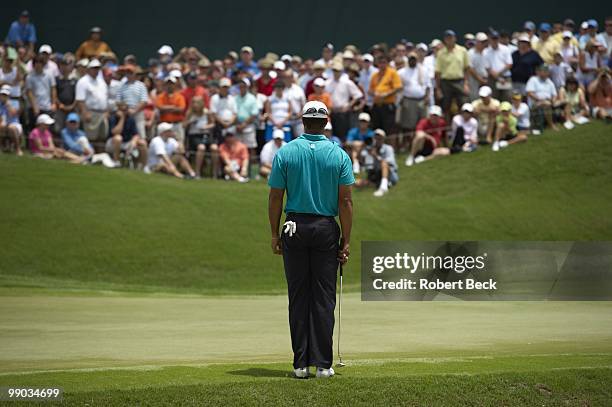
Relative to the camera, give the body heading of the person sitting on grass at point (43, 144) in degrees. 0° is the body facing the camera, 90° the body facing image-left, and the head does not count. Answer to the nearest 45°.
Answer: approximately 315°

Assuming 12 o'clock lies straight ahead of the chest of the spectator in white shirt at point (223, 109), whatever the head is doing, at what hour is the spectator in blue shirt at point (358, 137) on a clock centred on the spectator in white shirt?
The spectator in blue shirt is roughly at 9 o'clock from the spectator in white shirt.

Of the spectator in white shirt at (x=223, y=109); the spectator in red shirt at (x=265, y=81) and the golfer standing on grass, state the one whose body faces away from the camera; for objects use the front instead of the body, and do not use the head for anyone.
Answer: the golfer standing on grass

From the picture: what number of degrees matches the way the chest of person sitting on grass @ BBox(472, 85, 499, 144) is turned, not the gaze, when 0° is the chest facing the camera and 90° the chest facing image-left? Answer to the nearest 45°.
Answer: approximately 0°

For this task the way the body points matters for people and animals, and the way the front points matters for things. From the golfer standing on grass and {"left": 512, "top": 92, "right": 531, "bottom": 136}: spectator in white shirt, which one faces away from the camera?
the golfer standing on grass

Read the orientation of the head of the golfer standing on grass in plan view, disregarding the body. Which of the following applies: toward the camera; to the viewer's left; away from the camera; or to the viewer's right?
away from the camera

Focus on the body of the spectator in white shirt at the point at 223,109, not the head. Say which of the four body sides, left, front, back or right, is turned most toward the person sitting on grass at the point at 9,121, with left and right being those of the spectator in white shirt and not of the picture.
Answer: right

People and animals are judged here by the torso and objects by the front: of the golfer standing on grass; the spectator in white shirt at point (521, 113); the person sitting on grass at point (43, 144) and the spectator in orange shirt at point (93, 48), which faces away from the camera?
the golfer standing on grass

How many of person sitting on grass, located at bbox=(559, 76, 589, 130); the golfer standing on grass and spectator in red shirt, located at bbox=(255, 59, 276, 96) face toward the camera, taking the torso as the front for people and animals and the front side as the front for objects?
2

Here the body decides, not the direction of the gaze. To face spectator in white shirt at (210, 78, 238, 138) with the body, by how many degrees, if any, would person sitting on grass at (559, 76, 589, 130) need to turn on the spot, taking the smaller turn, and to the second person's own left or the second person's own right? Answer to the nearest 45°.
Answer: approximately 45° to the second person's own right
